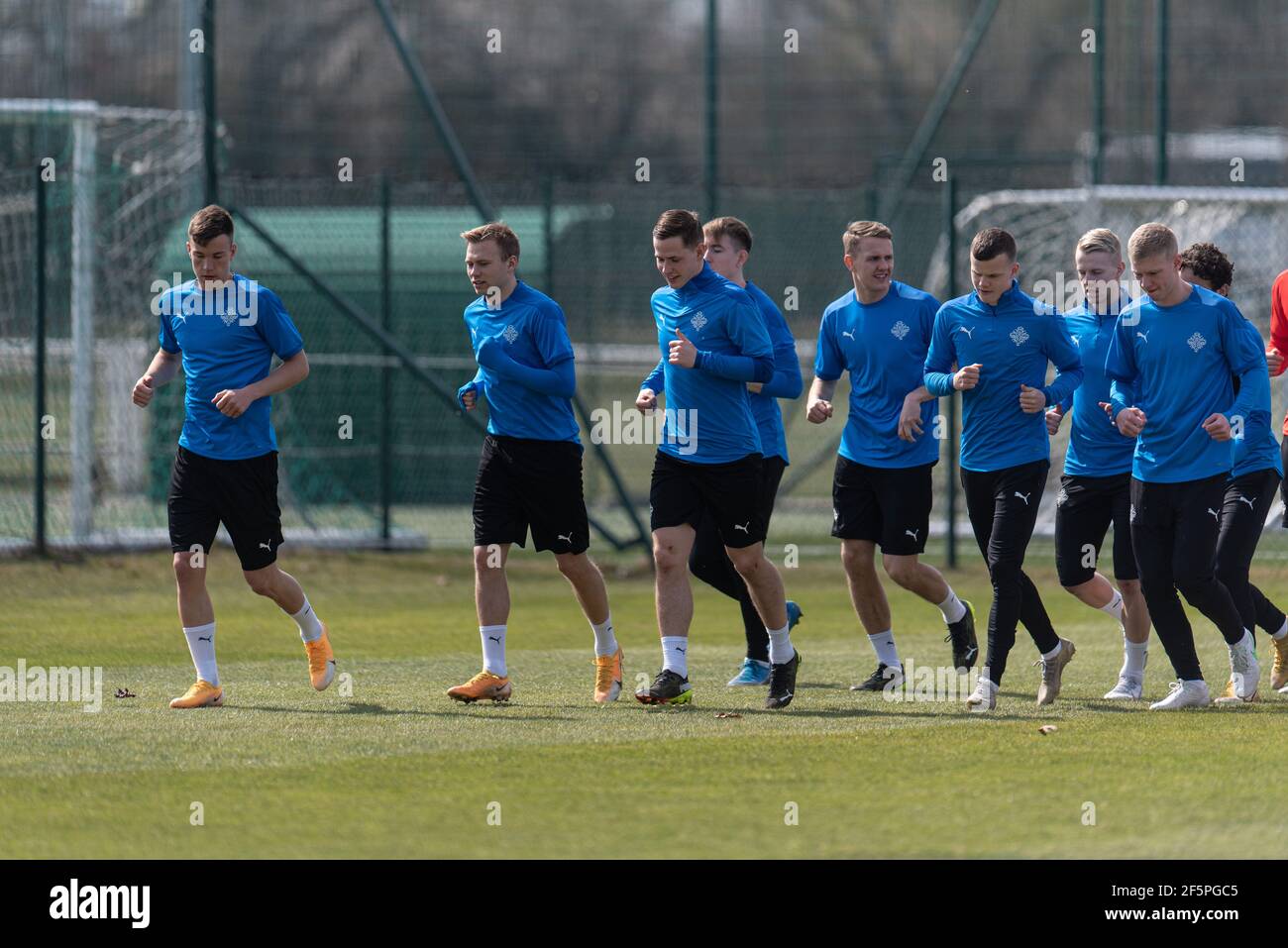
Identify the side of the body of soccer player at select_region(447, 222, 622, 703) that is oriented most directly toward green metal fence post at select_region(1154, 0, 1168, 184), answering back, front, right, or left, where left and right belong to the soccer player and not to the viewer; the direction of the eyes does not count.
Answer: back

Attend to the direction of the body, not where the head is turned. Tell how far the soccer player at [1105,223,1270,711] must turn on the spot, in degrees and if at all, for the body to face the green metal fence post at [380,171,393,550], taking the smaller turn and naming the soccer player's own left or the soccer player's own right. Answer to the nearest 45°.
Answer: approximately 90° to the soccer player's own right

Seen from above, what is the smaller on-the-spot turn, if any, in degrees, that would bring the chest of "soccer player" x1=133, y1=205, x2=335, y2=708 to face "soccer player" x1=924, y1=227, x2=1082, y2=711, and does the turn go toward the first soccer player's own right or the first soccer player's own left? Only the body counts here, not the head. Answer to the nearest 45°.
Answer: approximately 135° to the first soccer player's own left

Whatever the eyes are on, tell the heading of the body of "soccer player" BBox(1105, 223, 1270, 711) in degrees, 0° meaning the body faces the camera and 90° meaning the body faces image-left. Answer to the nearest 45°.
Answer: approximately 45°

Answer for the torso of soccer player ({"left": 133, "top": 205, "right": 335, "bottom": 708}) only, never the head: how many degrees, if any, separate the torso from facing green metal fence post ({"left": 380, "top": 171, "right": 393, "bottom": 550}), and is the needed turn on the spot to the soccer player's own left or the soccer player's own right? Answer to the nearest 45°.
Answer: approximately 135° to the soccer player's own right
